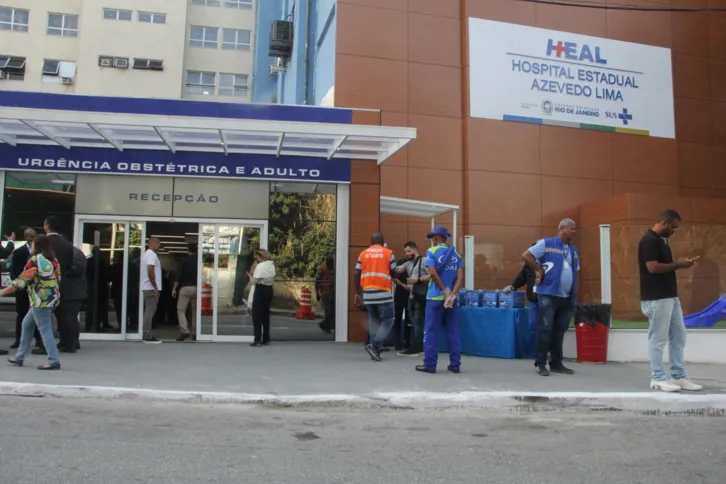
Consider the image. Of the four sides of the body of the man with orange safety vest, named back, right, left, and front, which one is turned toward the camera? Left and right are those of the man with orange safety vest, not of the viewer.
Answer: back

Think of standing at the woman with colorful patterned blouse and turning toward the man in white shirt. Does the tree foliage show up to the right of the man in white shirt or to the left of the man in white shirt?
right

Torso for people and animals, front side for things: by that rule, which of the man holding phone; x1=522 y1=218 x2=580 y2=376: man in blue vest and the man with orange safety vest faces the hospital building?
the man with orange safety vest

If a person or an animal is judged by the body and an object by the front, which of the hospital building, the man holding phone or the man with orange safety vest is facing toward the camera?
the hospital building

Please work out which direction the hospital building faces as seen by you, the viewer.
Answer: facing the viewer

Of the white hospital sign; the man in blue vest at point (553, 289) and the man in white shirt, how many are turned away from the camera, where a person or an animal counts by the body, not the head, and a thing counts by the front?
0
